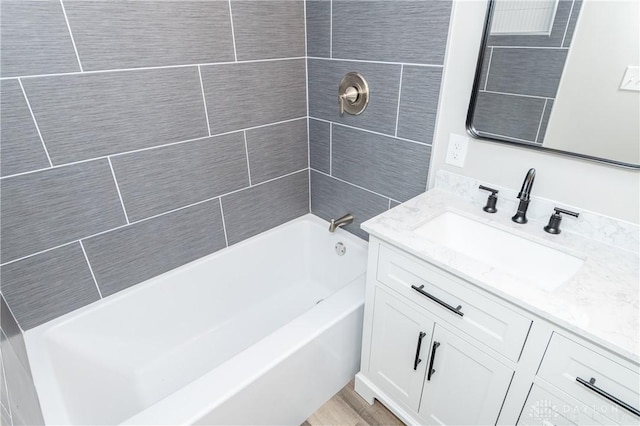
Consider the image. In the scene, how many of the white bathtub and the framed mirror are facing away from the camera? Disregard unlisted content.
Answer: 0

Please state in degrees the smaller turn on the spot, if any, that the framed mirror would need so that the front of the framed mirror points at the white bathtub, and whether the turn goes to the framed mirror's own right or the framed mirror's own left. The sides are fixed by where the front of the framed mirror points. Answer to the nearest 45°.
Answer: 0° — it already faces it

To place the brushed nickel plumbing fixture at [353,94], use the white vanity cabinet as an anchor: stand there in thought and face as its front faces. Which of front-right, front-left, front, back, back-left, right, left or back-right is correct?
right

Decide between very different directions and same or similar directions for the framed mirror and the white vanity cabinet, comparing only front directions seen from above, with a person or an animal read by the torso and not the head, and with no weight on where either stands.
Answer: same or similar directions

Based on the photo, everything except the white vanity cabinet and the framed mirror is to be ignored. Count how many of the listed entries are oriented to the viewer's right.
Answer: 0

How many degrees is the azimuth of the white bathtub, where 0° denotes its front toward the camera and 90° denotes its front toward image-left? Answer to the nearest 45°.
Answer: approximately 315°

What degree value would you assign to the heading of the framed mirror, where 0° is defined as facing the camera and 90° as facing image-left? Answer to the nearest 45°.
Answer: approximately 45°

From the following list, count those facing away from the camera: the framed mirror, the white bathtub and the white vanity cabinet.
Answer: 0

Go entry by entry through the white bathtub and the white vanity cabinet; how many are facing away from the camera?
0
